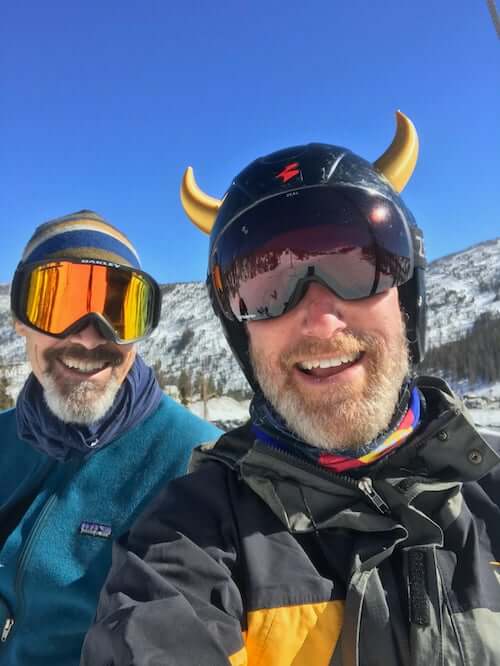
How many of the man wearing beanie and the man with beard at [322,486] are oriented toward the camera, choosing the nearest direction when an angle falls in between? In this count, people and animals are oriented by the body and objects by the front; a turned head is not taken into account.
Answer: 2

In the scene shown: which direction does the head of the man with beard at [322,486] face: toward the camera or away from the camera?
toward the camera

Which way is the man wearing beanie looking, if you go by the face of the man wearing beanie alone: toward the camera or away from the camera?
toward the camera

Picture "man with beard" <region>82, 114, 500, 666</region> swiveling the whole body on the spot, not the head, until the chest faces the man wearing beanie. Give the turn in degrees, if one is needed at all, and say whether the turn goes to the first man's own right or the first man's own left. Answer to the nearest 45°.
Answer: approximately 135° to the first man's own right

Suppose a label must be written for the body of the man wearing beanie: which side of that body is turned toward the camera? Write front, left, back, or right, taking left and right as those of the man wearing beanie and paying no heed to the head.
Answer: front

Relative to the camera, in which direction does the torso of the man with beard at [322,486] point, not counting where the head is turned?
toward the camera

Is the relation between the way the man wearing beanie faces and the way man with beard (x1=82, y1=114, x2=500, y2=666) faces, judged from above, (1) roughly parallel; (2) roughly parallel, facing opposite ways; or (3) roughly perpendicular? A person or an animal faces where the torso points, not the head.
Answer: roughly parallel

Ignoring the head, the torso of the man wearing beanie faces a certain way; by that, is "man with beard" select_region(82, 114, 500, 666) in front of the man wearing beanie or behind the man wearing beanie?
in front
